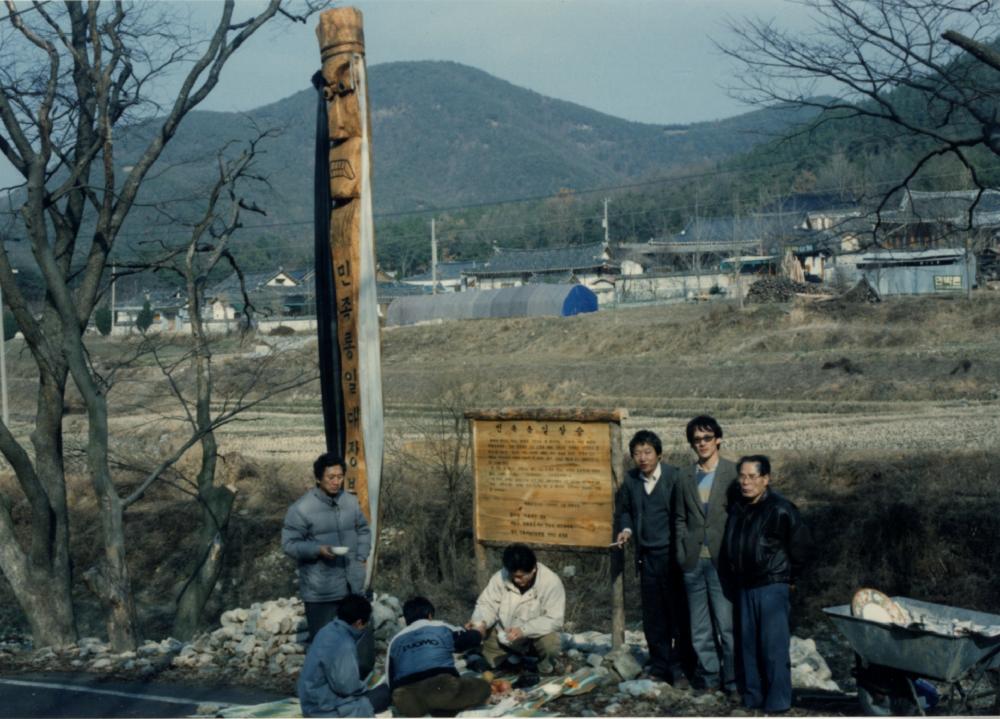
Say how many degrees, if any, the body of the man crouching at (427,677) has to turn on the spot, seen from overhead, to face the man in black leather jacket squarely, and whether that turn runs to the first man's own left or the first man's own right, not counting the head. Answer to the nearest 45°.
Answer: approximately 45° to the first man's own right

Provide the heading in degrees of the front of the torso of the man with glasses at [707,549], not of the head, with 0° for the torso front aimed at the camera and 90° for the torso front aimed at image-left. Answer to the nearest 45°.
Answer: approximately 0°

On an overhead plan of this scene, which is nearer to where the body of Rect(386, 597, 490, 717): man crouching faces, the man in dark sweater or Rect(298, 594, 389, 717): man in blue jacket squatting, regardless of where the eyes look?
the man in dark sweater

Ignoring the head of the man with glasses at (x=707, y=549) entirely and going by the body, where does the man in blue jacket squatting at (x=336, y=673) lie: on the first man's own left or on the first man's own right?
on the first man's own right

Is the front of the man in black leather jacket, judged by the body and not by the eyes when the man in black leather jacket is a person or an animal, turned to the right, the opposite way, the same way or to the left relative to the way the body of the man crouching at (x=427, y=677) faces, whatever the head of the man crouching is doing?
the opposite way

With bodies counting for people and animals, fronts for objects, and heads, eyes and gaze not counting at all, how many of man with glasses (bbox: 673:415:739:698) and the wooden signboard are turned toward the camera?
2

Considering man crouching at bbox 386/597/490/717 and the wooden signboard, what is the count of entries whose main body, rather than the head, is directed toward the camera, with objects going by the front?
1

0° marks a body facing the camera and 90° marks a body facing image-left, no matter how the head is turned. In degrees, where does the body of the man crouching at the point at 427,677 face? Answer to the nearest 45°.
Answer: approximately 225°

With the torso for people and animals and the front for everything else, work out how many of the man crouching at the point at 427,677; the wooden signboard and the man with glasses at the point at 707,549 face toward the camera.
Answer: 2

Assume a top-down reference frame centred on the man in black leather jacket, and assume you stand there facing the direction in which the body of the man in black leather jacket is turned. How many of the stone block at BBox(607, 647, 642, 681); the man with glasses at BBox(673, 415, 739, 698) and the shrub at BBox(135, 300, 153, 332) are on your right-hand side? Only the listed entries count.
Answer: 3
